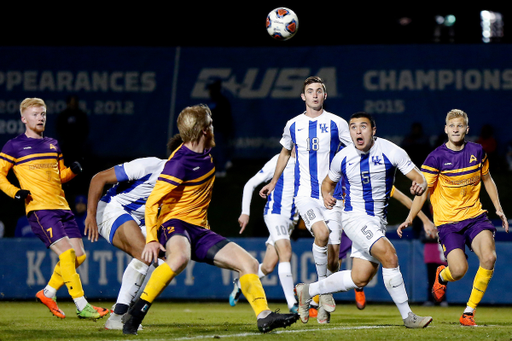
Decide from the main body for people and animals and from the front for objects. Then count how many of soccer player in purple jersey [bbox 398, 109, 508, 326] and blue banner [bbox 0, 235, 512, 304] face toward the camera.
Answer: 2

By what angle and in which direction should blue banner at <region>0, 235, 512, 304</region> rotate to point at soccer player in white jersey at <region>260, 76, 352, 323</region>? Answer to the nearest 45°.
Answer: approximately 45° to its left

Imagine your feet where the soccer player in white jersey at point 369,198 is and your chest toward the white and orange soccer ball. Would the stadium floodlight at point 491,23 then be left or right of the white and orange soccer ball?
right

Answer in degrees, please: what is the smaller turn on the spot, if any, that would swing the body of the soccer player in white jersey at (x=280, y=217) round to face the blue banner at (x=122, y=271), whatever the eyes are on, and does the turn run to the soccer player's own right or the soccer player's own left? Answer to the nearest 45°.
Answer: approximately 180°

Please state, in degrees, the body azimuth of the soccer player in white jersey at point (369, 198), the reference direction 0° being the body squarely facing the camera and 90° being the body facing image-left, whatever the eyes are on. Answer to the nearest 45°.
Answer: approximately 315°

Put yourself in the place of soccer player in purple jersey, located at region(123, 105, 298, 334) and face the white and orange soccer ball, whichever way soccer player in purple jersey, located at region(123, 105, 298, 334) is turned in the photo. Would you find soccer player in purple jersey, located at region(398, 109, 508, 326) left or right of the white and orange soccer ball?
right

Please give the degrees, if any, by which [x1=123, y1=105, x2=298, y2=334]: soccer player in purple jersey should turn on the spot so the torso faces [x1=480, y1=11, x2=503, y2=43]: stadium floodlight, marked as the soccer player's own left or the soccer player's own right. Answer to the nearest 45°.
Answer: approximately 90° to the soccer player's own left

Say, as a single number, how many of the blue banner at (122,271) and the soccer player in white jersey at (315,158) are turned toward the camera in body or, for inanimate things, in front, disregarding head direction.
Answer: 2
